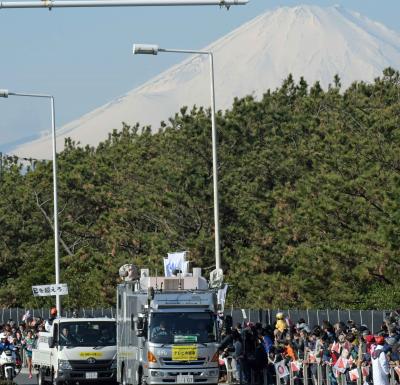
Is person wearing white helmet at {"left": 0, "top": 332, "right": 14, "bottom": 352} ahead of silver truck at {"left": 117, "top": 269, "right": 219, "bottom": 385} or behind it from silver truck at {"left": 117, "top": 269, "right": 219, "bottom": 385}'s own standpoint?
behind

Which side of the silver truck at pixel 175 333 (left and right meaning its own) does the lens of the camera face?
front

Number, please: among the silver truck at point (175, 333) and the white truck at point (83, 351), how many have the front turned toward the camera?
2

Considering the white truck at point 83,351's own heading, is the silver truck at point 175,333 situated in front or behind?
in front
